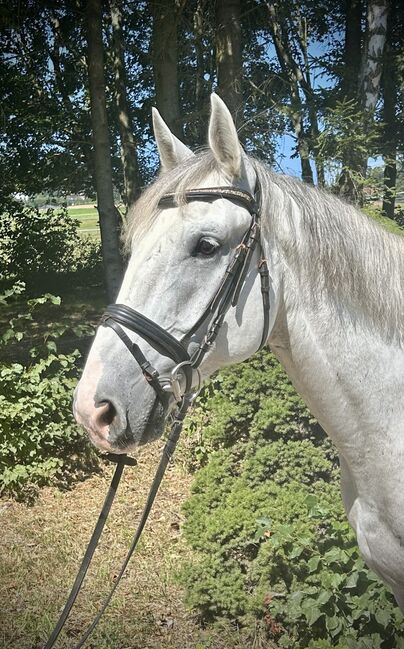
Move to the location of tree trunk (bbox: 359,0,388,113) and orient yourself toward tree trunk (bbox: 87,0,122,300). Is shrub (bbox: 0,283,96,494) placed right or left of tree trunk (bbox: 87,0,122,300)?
left

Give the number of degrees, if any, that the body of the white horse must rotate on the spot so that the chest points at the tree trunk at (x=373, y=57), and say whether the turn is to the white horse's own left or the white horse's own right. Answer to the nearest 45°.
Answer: approximately 90° to the white horse's own right

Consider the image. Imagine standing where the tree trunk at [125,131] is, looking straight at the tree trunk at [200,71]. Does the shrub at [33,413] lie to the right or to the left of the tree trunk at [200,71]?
right

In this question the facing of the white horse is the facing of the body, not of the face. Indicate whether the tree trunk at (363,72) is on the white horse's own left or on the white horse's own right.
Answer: on the white horse's own right

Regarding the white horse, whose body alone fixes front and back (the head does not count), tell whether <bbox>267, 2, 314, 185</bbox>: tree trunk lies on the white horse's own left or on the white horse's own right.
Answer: on the white horse's own right

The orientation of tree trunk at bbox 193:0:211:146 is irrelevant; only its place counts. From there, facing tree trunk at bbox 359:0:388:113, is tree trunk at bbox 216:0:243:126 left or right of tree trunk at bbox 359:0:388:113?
right

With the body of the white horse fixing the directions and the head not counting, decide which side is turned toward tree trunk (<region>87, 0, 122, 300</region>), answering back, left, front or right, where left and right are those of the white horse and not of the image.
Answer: right

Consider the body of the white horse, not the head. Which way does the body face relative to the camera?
to the viewer's left
